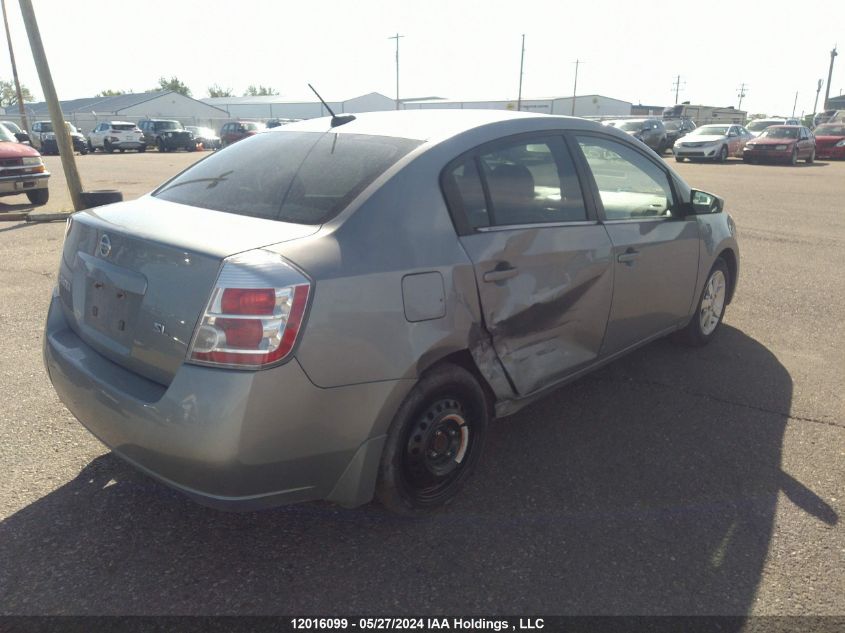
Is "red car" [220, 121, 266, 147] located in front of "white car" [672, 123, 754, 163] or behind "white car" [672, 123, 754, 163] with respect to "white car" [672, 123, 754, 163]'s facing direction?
in front

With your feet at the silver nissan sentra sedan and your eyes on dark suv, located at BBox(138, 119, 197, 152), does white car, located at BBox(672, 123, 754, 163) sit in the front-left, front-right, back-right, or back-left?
front-right

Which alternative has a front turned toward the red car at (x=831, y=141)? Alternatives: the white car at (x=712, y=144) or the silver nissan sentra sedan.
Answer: the silver nissan sentra sedan

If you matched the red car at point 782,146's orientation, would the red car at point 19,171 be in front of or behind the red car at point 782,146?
in front

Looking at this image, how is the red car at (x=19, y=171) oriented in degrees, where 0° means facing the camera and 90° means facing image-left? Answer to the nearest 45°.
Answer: approximately 315°

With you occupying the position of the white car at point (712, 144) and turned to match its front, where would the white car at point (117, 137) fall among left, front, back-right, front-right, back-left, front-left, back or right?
front-right

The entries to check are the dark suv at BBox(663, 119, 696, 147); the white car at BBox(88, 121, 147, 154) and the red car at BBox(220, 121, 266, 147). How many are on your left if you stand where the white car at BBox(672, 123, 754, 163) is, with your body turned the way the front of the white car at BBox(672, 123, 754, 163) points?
0

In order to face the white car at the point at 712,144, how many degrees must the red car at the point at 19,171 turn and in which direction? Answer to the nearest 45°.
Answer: approximately 45° to its left

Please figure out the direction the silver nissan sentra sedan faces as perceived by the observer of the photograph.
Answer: facing away from the viewer and to the right of the viewer

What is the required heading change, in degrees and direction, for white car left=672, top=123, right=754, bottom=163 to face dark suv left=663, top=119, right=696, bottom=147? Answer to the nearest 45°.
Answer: approximately 135° to its right

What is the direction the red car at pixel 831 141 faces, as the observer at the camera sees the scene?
facing the viewer and to the left of the viewer

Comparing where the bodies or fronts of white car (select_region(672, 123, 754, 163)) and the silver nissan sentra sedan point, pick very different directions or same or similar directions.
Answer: very different directions

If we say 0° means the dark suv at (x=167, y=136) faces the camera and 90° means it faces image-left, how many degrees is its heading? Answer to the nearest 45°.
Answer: approximately 315°

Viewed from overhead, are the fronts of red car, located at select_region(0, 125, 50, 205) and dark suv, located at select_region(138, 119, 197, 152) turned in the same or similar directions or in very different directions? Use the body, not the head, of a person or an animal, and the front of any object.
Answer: same or similar directions

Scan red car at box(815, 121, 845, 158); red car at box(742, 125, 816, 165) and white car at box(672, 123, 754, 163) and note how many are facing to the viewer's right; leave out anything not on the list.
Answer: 0
